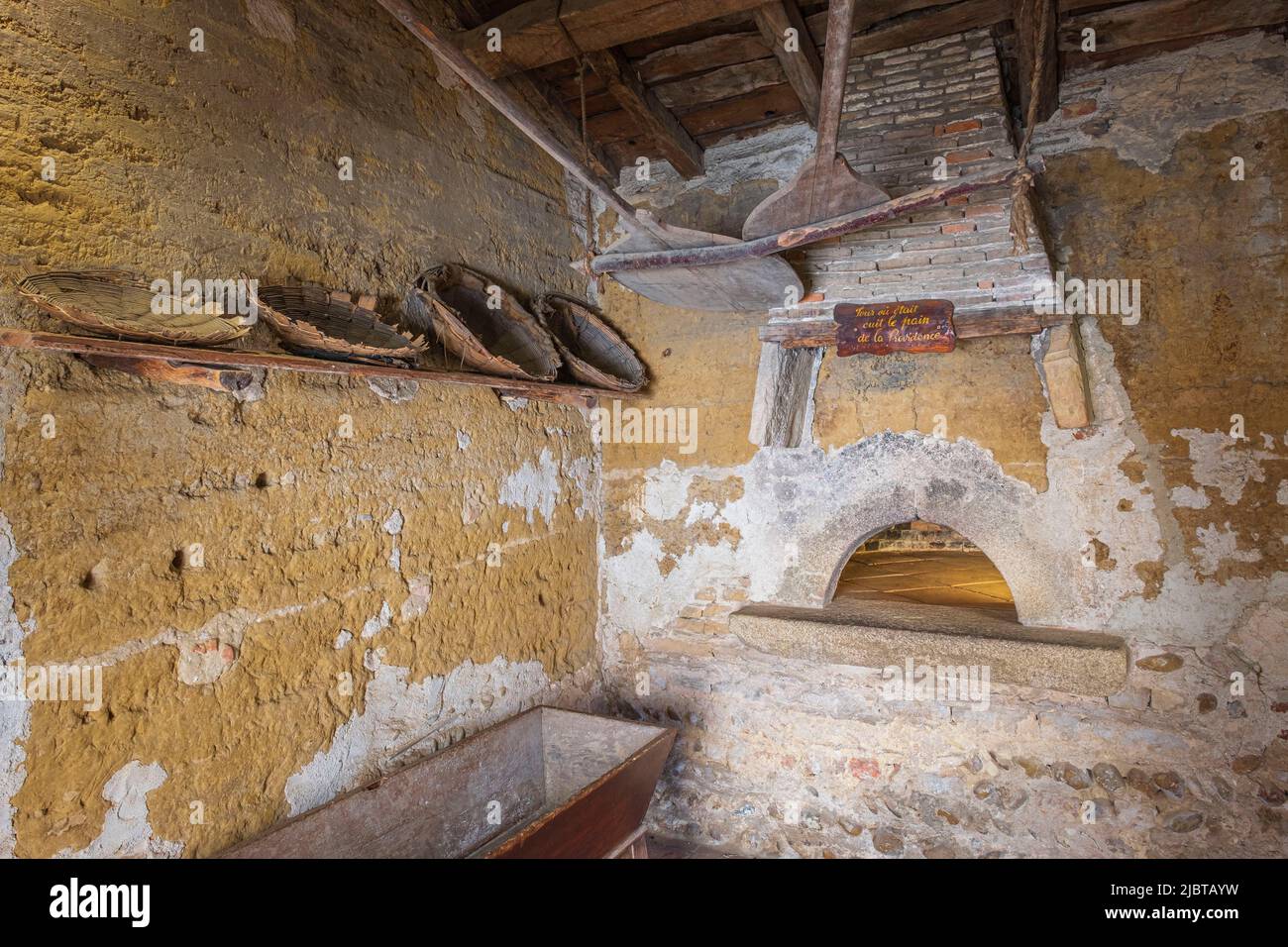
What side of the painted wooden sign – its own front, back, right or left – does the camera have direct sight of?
front

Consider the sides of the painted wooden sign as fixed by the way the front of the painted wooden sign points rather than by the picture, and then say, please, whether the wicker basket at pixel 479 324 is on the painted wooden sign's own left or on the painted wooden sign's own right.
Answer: on the painted wooden sign's own right

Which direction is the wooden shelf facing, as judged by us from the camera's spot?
facing the viewer and to the right of the viewer

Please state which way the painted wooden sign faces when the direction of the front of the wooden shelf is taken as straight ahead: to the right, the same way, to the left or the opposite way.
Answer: to the right

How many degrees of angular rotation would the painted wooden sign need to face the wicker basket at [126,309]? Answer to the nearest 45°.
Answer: approximately 45° to its right

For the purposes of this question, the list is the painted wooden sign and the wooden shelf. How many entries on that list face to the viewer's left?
0

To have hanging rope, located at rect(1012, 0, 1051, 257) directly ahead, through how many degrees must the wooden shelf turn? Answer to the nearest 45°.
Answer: approximately 45° to its left
